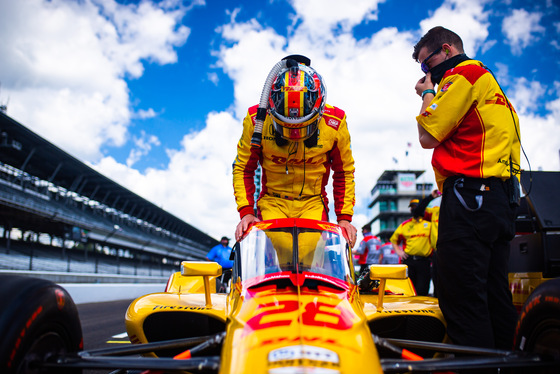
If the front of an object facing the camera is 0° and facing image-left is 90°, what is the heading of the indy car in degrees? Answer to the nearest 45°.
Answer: approximately 0°

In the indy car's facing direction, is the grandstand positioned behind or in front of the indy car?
behind

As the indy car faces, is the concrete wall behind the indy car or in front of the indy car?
behind

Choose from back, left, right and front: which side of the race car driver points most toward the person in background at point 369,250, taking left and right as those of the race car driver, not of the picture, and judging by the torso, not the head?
back

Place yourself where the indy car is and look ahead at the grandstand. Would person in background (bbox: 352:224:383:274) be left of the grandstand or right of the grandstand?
right

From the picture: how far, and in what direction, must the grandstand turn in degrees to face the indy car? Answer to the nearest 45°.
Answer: approximately 45° to its right

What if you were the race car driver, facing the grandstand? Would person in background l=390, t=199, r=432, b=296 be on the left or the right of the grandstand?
right

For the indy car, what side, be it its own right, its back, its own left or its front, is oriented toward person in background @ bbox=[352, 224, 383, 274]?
back

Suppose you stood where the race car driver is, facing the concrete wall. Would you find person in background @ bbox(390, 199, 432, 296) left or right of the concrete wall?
right
